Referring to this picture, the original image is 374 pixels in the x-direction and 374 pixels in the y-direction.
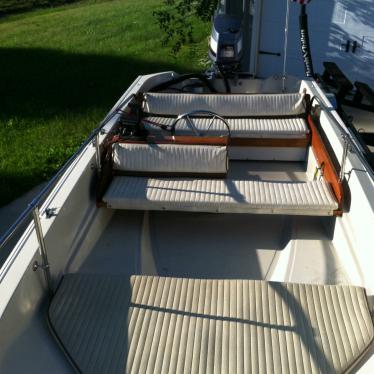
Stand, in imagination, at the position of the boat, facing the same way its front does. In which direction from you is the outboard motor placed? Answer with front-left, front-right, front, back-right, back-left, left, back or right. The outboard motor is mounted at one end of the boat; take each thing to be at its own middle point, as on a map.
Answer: back

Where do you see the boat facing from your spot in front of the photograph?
facing the viewer
